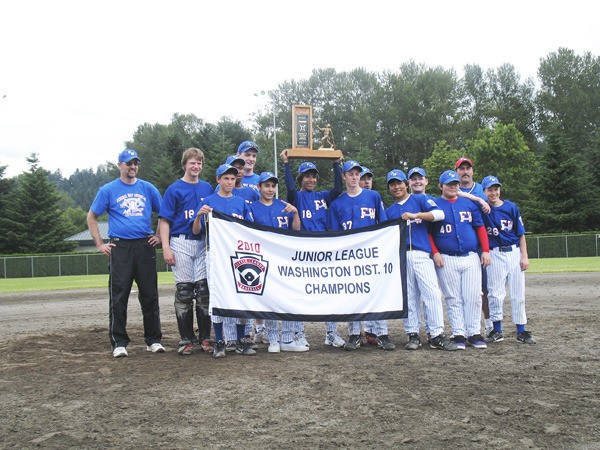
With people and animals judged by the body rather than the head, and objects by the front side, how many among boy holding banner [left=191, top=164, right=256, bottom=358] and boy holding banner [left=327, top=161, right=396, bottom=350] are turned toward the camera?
2

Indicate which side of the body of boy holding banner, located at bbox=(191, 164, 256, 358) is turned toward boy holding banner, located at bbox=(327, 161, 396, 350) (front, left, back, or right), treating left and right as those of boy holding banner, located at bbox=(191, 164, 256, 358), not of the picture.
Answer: left

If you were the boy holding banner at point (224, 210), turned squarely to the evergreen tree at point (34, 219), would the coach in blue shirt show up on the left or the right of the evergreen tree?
left

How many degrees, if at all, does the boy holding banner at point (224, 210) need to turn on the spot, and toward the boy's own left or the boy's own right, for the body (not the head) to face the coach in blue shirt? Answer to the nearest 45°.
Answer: approximately 90° to the boy's own right

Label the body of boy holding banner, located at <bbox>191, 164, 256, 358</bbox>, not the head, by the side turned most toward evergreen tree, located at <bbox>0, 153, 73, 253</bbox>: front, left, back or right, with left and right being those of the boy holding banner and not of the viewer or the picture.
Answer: back

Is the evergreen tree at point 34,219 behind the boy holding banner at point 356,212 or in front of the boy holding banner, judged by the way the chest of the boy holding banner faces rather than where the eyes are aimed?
behind

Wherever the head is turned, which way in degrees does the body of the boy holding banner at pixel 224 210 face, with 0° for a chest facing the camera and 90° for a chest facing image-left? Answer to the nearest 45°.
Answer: approximately 0°

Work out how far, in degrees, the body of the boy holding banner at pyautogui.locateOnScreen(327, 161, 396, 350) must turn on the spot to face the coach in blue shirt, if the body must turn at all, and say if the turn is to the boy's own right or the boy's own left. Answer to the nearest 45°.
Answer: approximately 90° to the boy's own right

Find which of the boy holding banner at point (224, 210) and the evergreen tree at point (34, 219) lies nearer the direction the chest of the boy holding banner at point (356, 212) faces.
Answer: the boy holding banner
